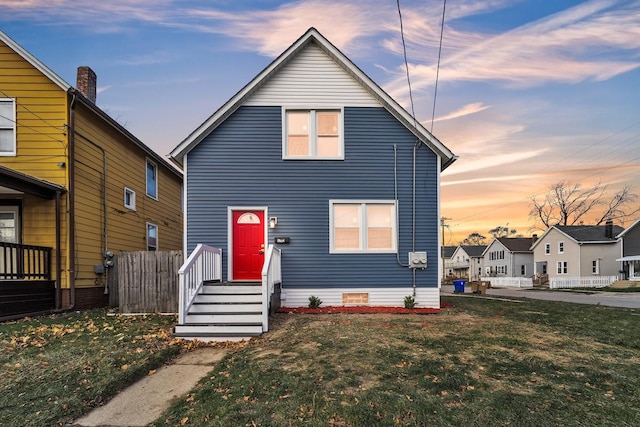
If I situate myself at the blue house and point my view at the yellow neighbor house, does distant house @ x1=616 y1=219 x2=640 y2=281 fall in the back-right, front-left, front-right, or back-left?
back-right

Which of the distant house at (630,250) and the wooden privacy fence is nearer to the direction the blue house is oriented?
the wooden privacy fence

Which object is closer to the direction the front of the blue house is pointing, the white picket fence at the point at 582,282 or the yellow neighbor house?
the yellow neighbor house

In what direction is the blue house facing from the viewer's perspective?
toward the camera

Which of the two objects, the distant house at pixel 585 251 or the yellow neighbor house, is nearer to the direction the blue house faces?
the yellow neighbor house

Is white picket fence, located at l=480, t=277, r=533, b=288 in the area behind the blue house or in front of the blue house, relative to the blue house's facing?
behind

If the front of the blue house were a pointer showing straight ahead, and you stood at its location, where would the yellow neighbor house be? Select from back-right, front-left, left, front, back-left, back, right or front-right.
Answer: right
